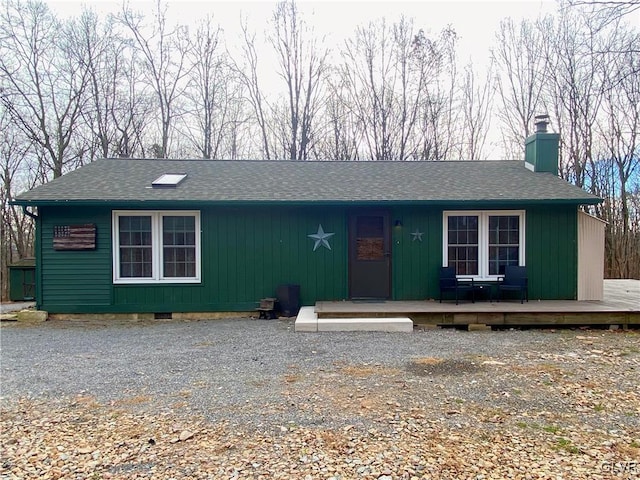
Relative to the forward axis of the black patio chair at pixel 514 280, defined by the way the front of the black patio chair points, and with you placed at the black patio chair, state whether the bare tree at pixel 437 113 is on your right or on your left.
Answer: on your right

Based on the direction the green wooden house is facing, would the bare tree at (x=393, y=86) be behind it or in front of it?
behind

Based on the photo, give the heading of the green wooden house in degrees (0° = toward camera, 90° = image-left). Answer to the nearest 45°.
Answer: approximately 0°

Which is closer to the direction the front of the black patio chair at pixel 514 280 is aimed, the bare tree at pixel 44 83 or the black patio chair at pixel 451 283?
the black patio chair

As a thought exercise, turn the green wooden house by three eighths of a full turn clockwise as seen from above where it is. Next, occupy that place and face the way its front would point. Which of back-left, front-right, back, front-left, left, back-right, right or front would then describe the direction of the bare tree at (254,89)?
front-right

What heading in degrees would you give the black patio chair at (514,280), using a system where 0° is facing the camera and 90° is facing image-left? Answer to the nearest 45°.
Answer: approximately 45°

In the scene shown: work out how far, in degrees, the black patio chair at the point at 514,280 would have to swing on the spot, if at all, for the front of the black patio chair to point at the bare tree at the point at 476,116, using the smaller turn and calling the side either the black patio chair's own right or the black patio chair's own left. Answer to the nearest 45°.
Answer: approximately 135° to the black patio chair's own right
